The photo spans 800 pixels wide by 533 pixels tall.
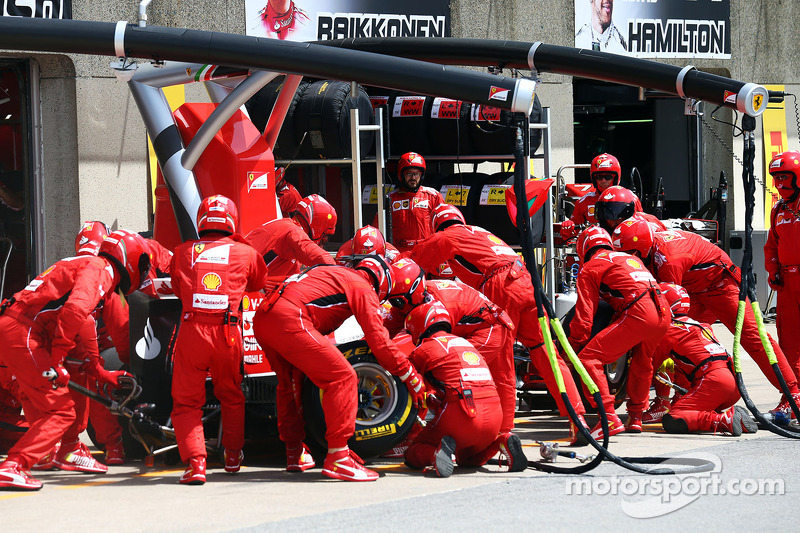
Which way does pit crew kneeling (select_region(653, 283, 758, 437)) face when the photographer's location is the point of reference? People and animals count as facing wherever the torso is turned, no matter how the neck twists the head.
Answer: facing away from the viewer and to the left of the viewer

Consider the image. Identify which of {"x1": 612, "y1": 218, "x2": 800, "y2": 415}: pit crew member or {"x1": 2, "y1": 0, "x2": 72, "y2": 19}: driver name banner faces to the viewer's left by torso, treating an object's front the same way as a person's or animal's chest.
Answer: the pit crew member

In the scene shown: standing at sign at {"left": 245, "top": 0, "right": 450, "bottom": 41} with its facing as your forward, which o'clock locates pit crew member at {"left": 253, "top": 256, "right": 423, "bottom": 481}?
The pit crew member is roughly at 12 o'clock from the sign.

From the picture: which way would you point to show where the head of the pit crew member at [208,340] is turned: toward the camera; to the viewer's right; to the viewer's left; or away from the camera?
away from the camera

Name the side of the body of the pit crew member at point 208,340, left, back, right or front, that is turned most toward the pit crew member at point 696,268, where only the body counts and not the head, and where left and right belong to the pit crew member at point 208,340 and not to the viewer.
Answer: right

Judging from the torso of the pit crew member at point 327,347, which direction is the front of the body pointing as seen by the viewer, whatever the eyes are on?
to the viewer's right

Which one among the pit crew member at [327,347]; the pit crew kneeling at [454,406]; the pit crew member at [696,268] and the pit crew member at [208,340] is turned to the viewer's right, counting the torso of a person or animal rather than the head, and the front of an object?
the pit crew member at [327,347]

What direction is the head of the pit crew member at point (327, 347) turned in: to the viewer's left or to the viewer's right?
to the viewer's right

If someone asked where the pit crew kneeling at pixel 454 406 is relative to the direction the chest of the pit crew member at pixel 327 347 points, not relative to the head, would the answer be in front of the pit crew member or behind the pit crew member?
in front

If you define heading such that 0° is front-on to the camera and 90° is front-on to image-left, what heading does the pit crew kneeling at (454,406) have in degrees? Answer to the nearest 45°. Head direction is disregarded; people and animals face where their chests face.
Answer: approximately 135°

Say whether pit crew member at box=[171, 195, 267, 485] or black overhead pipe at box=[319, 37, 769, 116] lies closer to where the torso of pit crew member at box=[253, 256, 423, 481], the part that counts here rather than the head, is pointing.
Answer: the black overhead pipe

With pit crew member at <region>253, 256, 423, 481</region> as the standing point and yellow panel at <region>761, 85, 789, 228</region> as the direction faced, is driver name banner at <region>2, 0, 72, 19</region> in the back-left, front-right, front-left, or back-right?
front-left

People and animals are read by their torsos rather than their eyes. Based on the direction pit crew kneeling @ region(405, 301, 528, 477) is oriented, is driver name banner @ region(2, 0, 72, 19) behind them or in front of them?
in front

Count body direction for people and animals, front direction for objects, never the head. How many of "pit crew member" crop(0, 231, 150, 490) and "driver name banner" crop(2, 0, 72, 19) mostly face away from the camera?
0

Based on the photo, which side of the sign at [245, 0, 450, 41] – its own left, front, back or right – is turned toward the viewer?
front

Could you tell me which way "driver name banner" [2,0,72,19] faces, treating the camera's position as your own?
facing the viewer

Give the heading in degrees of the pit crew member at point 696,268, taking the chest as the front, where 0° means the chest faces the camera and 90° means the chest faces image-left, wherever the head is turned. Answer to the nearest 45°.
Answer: approximately 90°

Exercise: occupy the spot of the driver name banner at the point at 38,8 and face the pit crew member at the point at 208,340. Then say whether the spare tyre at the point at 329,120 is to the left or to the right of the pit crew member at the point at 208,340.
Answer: left

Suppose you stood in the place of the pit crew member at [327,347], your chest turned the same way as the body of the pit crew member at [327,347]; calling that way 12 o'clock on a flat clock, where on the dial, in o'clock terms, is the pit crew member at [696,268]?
the pit crew member at [696,268] is roughly at 11 o'clock from the pit crew member at [327,347].
